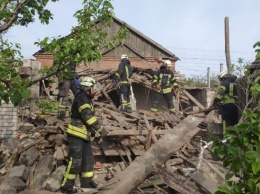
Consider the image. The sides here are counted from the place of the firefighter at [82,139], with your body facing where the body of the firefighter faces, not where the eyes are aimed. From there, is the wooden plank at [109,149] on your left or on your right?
on your left

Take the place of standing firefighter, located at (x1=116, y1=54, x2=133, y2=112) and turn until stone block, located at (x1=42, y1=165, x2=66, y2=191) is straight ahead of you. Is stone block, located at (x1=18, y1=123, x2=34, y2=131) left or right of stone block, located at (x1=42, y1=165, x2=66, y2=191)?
right

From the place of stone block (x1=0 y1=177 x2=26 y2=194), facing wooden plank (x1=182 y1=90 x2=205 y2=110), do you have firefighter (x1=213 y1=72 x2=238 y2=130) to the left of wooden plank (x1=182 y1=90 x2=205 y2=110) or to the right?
right
